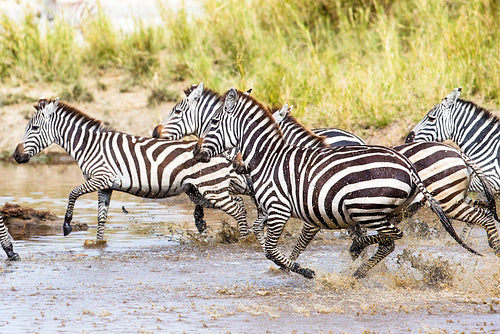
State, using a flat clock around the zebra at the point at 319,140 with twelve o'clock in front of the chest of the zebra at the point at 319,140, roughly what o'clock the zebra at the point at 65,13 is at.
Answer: the zebra at the point at 65,13 is roughly at 2 o'clock from the zebra at the point at 319,140.

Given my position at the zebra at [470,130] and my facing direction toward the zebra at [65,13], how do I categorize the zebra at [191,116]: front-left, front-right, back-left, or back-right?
front-left

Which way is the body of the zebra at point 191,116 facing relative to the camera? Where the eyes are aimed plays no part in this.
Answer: to the viewer's left

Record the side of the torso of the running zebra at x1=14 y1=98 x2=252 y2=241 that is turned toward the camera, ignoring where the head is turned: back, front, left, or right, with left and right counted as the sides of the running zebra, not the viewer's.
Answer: left

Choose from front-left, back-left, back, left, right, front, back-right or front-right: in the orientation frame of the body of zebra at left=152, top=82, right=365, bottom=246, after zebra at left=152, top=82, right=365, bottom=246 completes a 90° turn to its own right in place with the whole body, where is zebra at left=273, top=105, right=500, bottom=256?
back-right

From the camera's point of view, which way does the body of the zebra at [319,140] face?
to the viewer's left

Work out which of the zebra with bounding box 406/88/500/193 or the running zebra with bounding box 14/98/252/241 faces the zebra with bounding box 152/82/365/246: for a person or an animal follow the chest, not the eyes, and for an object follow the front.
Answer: the zebra with bounding box 406/88/500/193

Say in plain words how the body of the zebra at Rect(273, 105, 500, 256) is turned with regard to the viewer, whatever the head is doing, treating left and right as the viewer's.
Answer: facing to the left of the viewer

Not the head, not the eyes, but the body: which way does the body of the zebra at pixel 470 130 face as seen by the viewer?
to the viewer's left

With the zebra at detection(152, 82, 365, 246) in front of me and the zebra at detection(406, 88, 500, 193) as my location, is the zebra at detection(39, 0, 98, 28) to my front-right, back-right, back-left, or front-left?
front-right

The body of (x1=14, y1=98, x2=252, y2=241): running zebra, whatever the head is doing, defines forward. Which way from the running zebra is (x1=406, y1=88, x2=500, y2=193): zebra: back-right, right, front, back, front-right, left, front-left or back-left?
back

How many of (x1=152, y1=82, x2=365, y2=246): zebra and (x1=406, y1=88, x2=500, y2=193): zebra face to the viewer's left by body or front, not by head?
2

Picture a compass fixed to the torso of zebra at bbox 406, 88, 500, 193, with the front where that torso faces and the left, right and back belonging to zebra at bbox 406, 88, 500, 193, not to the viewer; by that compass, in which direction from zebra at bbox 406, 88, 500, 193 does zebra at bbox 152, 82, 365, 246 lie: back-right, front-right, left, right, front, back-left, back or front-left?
front

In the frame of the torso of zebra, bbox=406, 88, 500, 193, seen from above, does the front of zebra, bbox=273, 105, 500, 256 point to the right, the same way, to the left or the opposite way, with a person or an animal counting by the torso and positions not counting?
the same way

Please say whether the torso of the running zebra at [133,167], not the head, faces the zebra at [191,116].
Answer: no

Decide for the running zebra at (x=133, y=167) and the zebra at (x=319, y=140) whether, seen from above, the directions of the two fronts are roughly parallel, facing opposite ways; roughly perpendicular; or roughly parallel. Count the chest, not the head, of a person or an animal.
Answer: roughly parallel
